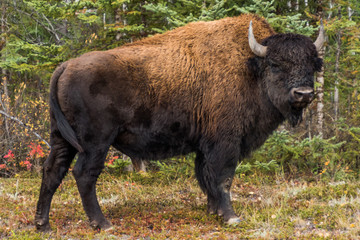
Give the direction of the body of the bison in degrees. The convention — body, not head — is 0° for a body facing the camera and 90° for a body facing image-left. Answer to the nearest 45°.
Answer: approximately 270°

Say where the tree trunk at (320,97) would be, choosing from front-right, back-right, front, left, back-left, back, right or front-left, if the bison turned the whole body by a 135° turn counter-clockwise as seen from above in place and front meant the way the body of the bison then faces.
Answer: right
